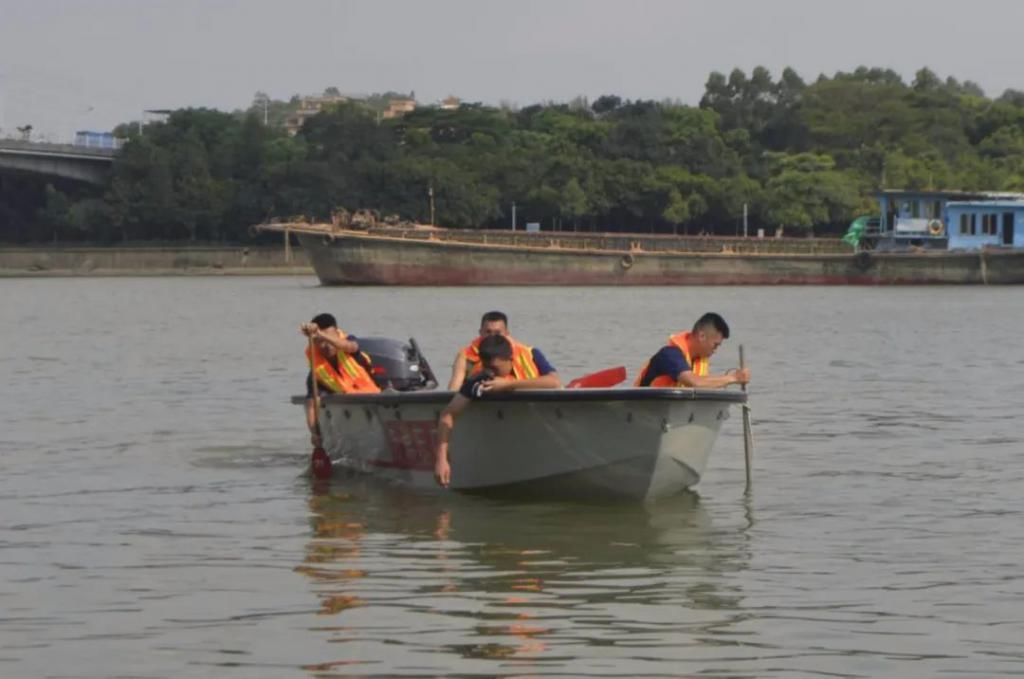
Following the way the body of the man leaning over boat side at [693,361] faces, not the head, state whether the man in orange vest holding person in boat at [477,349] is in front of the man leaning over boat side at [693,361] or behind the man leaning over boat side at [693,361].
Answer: behind

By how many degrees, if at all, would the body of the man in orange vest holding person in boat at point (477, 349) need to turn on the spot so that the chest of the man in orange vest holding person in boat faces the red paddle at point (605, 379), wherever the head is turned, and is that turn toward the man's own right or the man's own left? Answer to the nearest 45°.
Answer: approximately 90° to the man's own left

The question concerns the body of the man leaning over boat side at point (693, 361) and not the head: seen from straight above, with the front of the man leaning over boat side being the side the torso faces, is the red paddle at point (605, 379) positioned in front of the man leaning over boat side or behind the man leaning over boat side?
behind

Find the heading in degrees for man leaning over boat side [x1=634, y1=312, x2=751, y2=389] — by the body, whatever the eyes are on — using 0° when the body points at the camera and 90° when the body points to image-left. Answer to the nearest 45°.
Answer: approximately 270°

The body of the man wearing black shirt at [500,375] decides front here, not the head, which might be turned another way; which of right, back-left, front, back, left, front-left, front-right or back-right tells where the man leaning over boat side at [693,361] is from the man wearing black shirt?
left
